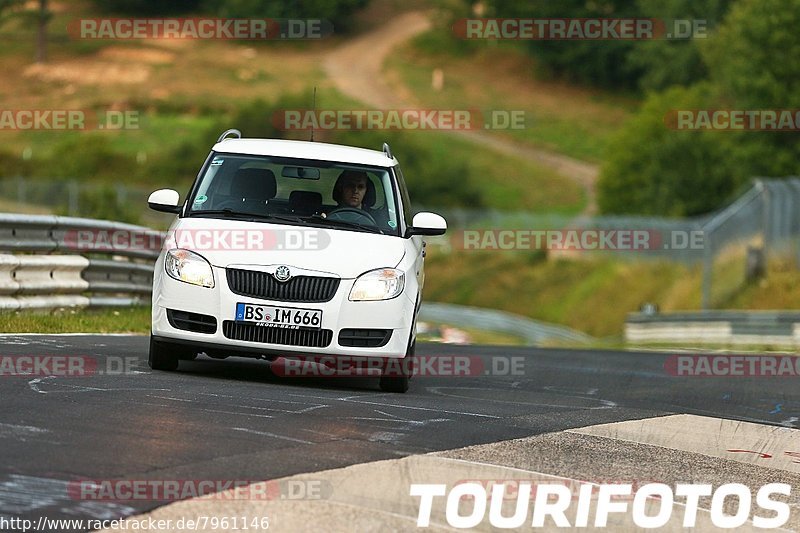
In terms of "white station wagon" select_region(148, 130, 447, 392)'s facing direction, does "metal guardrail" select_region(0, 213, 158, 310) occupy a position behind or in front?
behind

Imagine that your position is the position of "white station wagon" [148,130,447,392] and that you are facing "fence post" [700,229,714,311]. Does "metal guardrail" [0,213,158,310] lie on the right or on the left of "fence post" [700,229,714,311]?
left

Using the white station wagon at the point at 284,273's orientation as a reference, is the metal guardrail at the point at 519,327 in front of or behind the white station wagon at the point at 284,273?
behind

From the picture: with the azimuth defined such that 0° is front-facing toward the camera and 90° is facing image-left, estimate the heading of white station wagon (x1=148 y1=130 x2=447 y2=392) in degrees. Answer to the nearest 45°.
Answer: approximately 0°

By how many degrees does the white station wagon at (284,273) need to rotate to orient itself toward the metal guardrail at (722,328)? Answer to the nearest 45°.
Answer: approximately 135° to its left

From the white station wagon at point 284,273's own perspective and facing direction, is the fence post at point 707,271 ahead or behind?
behind
